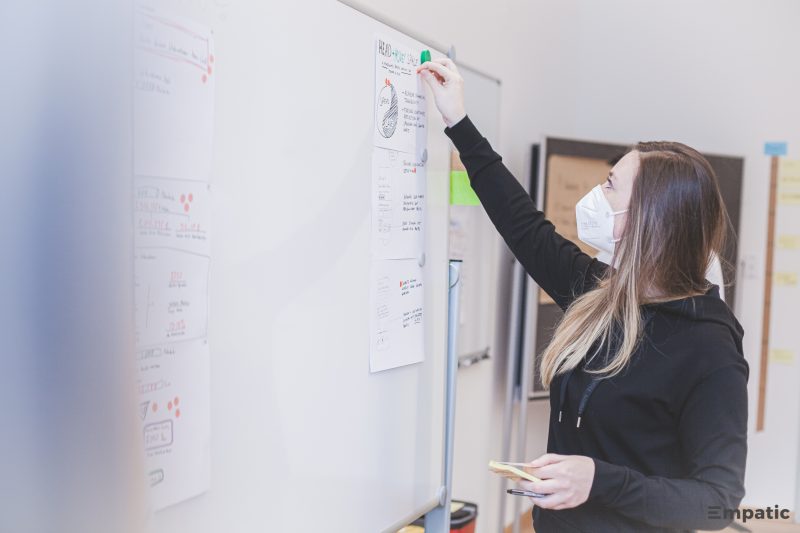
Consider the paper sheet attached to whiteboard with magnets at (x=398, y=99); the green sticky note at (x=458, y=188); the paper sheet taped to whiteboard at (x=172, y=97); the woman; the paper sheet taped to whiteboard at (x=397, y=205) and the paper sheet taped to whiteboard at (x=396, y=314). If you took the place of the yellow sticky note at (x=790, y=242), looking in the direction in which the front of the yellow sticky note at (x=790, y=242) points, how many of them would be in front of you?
6

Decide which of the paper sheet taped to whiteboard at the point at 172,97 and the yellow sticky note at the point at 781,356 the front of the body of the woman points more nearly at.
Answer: the paper sheet taped to whiteboard

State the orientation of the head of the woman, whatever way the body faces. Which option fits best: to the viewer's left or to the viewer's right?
to the viewer's left

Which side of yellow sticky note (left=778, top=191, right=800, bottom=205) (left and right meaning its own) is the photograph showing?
front

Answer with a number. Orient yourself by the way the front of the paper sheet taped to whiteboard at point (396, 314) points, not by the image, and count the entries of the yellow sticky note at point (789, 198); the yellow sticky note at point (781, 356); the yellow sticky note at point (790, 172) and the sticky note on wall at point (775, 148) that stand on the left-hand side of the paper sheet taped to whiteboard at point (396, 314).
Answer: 4

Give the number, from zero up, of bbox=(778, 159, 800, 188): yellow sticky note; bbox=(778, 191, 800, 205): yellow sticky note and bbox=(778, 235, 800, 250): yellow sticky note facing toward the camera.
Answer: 3

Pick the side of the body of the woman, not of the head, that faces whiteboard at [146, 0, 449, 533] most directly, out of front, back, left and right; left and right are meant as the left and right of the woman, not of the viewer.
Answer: front

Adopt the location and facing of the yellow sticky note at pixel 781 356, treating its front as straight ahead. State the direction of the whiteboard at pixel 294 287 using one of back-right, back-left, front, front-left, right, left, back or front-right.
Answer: front

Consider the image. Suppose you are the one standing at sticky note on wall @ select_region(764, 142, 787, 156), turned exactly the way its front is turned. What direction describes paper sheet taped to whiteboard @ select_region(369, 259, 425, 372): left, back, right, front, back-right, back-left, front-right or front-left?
front

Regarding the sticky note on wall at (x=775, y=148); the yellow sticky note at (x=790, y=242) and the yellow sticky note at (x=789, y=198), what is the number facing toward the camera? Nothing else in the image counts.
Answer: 3

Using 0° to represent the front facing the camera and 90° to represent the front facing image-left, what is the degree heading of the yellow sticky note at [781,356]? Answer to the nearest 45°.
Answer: approximately 0°

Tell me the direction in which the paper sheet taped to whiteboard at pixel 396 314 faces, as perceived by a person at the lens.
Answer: facing the viewer and to the right of the viewer

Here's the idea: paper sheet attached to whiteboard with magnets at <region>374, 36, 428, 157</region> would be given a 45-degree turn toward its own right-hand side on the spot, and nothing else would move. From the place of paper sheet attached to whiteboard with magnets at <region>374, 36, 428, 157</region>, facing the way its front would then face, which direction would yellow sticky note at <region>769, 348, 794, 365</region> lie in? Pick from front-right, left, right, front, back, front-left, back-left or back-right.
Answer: back-left

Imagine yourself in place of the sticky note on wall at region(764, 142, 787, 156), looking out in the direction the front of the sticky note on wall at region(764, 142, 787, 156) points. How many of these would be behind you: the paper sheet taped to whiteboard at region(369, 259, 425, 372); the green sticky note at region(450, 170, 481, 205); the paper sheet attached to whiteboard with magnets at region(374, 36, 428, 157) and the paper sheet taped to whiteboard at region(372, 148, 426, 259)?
0

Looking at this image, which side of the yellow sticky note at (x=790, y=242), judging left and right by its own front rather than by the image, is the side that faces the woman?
front

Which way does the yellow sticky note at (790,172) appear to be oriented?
toward the camera

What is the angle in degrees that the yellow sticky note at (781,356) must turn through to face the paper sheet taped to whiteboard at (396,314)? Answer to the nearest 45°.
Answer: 0° — it already faces it

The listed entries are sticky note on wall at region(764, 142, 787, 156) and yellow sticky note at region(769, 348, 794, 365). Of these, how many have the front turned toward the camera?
2

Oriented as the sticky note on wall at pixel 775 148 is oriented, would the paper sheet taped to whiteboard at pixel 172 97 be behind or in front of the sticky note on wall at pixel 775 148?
in front

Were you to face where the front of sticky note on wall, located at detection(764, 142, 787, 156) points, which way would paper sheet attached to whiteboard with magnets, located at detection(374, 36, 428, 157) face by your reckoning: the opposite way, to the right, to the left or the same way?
to the left

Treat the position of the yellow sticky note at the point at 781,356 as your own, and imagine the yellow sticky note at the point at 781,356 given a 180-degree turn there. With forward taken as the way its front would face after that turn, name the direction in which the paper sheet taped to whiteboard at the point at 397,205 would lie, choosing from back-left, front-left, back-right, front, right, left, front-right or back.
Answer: back

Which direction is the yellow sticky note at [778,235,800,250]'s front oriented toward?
toward the camera
